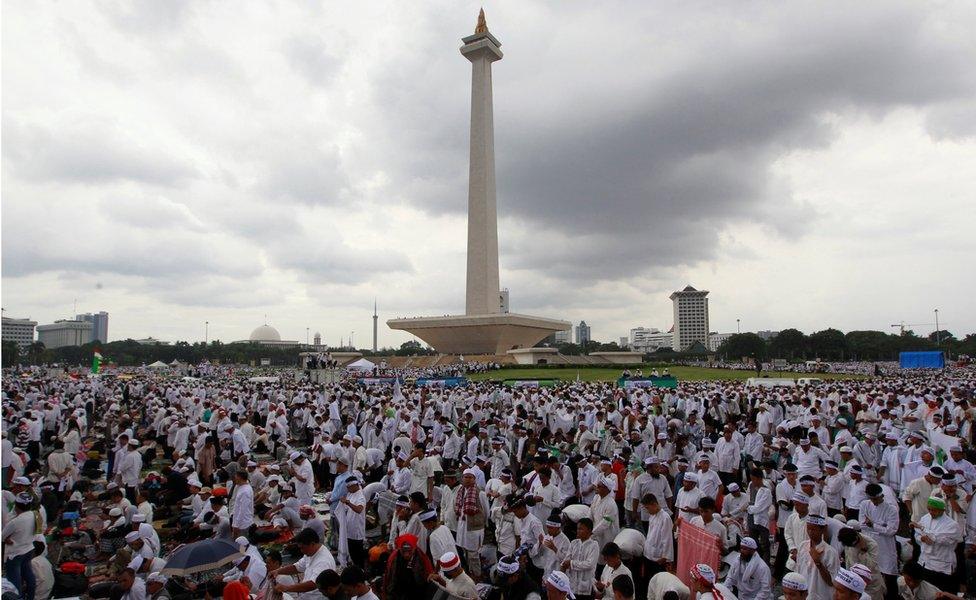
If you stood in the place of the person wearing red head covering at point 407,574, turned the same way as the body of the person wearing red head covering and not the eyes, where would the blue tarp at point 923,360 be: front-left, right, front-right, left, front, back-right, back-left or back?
back-left

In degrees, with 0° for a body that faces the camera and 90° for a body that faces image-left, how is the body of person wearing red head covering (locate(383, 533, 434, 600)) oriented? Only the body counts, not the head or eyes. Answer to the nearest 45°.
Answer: approximately 0°
